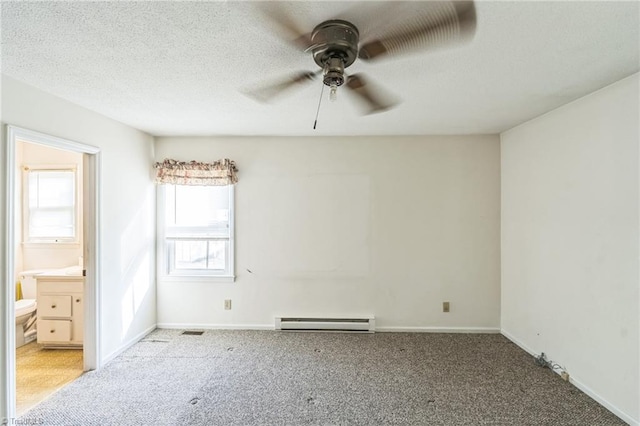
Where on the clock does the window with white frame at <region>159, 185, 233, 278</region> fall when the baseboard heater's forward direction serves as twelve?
The window with white frame is roughly at 3 o'clock from the baseboard heater.

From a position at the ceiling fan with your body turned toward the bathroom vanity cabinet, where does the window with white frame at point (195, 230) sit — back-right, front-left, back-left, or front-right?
front-right

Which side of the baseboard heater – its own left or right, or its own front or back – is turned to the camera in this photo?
front

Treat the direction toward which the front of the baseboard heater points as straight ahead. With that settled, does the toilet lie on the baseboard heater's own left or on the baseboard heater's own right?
on the baseboard heater's own right

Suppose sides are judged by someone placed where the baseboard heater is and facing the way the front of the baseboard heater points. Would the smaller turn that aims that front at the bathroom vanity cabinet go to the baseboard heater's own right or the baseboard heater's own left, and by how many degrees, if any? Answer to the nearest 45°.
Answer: approximately 90° to the baseboard heater's own right

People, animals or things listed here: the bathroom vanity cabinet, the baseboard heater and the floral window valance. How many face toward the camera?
3

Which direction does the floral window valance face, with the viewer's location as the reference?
facing the viewer

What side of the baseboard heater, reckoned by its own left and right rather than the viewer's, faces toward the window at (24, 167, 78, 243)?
right
